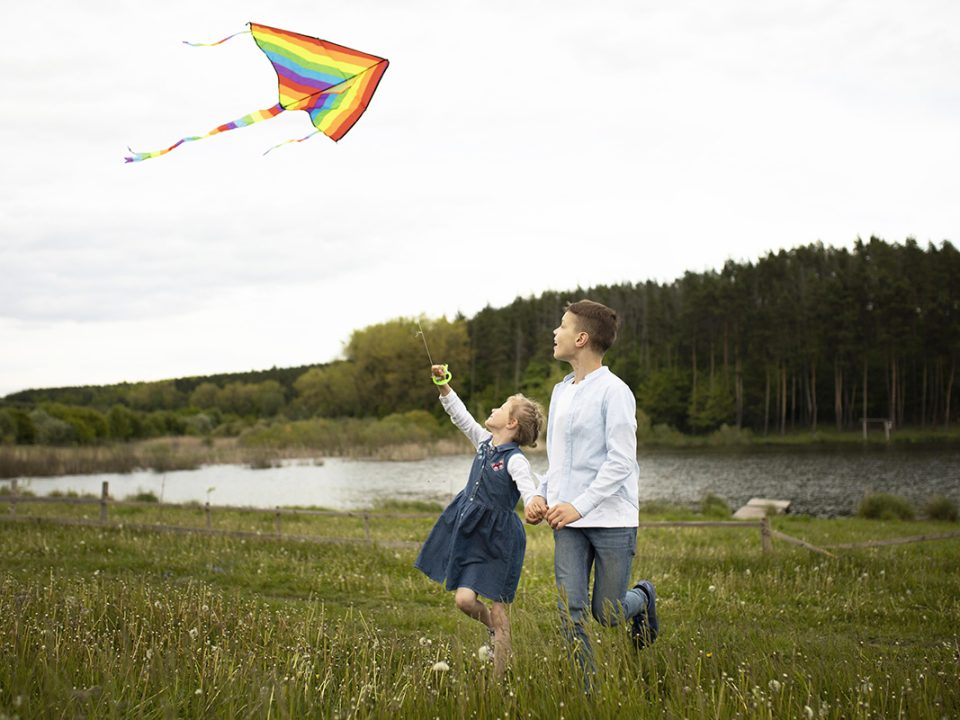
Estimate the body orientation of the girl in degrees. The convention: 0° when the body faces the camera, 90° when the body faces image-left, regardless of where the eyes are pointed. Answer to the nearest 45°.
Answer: approximately 45°

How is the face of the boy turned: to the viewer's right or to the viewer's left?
to the viewer's left

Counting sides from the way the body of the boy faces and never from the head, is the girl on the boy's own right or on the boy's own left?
on the boy's own right

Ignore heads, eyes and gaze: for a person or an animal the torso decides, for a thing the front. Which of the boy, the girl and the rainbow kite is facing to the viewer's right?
the rainbow kite

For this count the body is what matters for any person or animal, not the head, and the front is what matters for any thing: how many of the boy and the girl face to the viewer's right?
0

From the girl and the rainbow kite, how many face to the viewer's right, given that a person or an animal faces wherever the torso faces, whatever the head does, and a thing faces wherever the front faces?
1

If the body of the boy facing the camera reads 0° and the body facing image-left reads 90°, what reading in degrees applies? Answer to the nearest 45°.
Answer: approximately 45°

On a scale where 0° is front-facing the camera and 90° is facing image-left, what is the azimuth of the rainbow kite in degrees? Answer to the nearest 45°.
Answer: approximately 270°

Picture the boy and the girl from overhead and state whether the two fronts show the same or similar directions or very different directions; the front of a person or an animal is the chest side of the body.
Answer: same or similar directions
